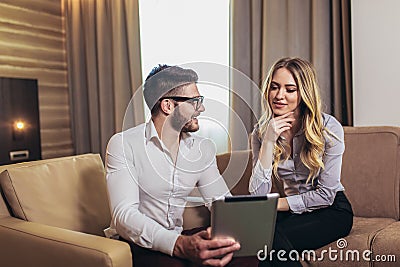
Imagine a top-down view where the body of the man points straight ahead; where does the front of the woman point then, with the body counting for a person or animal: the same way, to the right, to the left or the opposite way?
to the right

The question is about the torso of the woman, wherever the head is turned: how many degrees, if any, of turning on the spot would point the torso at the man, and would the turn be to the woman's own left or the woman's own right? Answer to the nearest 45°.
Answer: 0° — they already face them

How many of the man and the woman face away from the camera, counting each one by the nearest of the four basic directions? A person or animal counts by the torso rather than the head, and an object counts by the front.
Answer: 0

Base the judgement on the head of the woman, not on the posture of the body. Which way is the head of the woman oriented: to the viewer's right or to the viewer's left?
to the viewer's left

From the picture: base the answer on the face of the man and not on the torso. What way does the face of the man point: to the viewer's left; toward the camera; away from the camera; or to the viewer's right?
to the viewer's right

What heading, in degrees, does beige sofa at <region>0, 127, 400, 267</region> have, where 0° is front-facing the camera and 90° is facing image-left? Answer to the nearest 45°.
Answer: approximately 315°

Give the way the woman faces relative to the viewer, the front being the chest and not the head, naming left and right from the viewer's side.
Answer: facing the viewer and to the left of the viewer
